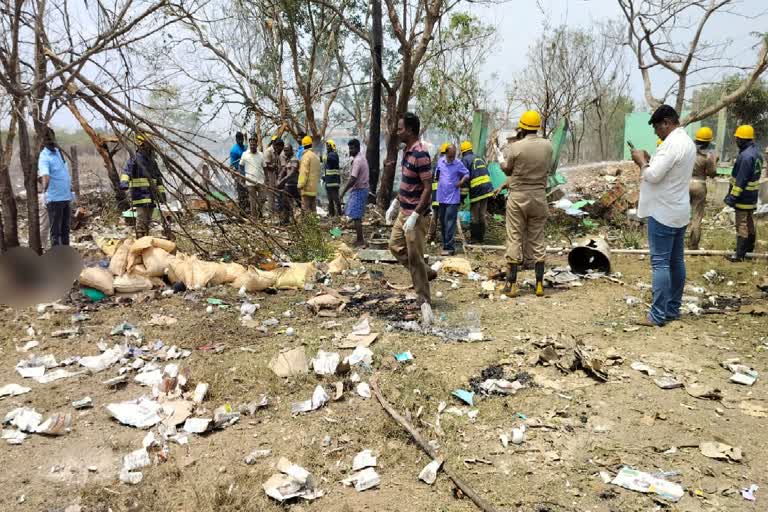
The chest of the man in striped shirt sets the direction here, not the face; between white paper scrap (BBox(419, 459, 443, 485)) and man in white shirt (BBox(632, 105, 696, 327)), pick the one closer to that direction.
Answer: the white paper scrap

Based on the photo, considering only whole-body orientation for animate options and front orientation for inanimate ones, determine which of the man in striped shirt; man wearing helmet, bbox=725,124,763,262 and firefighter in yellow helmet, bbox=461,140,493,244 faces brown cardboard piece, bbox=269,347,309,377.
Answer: the man in striped shirt

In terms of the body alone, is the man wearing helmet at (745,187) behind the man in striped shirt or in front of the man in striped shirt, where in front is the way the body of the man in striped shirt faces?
behind

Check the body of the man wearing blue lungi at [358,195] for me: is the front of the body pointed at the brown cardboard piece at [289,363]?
no

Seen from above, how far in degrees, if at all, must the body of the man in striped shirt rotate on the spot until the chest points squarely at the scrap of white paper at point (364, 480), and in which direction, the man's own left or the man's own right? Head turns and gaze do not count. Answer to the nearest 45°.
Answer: approximately 45° to the man's own left

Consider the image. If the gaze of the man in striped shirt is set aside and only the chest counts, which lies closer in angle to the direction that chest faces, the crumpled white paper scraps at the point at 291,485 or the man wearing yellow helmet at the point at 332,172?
the crumpled white paper scraps

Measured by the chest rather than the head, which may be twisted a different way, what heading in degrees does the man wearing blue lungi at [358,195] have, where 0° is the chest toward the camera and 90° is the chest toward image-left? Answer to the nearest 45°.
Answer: approximately 90°

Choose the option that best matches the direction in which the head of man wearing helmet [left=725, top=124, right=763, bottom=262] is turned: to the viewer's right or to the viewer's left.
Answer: to the viewer's left

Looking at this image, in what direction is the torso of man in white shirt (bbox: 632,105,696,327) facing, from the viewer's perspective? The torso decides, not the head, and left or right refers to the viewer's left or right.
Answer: facing to the left of the viewer

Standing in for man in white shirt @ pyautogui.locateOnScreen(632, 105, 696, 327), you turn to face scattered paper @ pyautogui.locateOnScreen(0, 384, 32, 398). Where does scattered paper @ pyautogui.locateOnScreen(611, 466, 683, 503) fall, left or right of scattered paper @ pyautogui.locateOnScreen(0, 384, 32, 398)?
left
